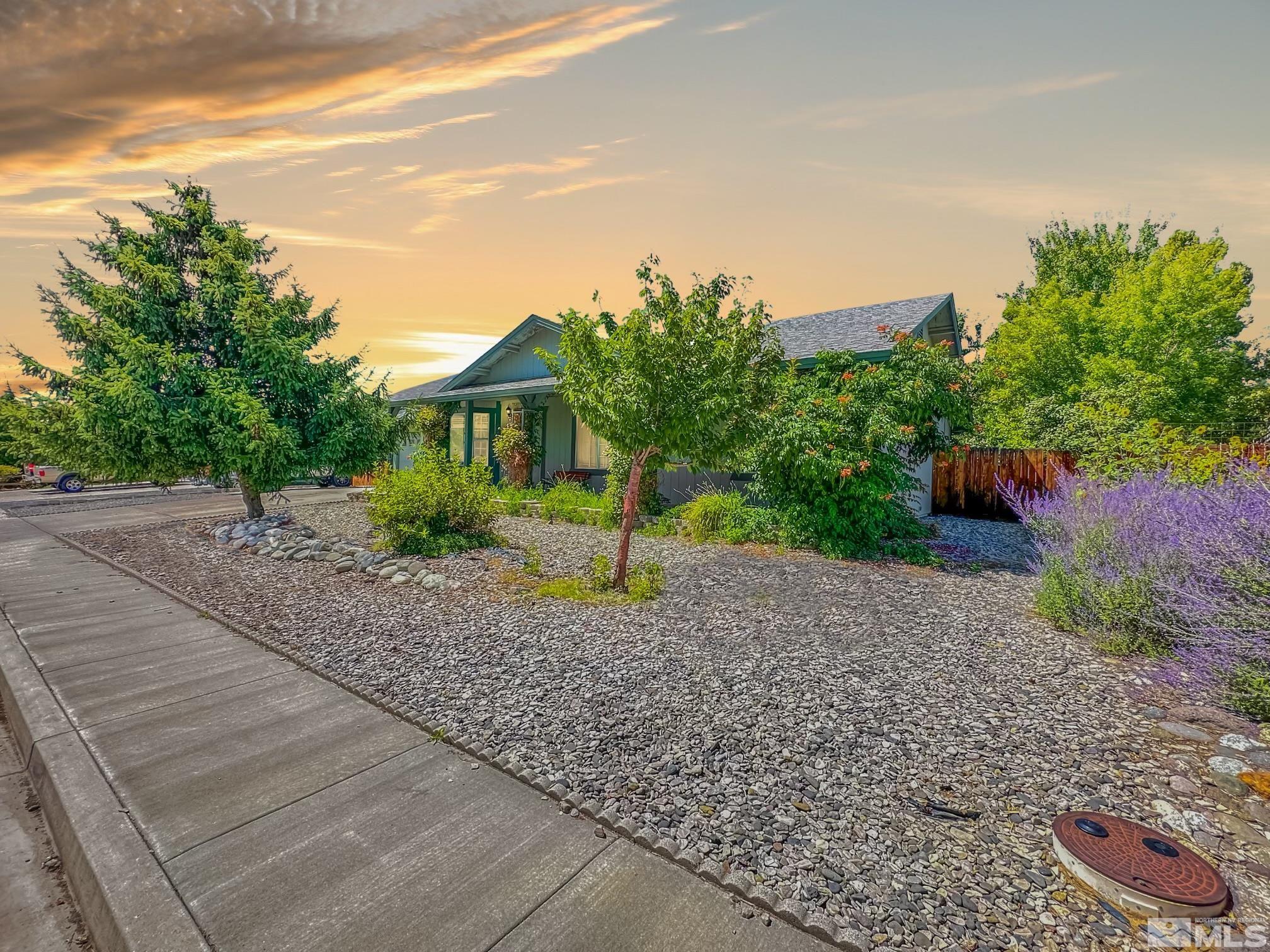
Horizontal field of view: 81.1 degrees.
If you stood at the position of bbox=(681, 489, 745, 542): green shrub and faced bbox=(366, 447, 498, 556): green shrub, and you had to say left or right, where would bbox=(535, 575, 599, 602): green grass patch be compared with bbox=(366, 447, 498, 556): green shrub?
left

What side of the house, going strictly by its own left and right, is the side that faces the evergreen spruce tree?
front

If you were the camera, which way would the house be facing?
facing the viewer and to the left of the viewer

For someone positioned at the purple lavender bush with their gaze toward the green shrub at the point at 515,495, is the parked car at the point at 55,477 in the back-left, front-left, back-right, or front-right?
front-left
